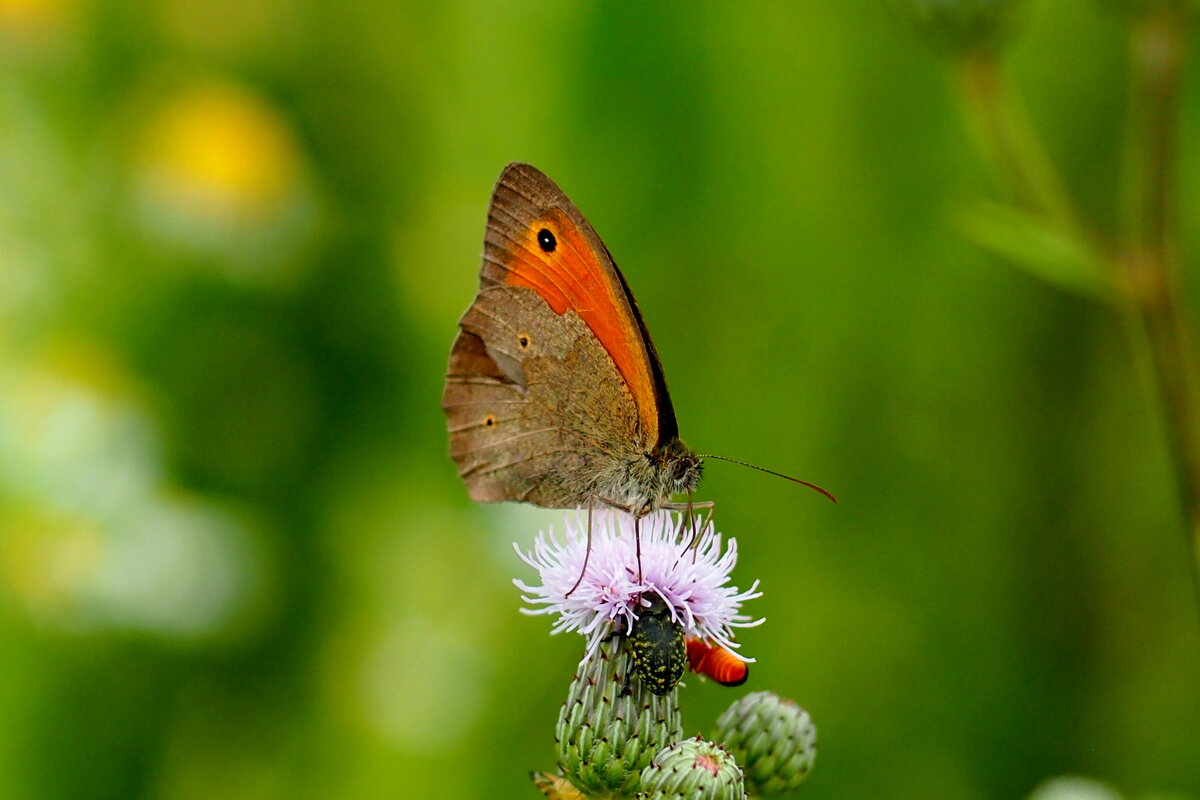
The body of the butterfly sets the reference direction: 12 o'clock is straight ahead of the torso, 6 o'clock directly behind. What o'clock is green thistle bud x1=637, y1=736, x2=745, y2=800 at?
The green thistle bud is roughly at 2 o'clock from the butterfly.

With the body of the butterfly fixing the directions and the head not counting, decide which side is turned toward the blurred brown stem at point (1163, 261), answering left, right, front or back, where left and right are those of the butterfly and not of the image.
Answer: front

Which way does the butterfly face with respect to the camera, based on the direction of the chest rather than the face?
to the viewer's right

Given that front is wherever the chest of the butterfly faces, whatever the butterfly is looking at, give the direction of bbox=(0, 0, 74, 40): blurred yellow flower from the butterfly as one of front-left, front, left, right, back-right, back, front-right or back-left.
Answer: back-left

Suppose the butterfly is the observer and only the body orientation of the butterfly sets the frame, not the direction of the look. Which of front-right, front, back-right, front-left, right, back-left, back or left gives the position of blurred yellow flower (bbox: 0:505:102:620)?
back-left

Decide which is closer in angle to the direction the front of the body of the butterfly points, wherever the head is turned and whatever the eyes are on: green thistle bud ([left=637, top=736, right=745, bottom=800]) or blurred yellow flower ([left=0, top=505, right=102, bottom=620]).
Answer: the green thistle bud

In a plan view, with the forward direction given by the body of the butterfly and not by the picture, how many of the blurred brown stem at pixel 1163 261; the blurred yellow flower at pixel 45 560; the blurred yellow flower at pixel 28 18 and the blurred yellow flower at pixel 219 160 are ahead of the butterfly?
1

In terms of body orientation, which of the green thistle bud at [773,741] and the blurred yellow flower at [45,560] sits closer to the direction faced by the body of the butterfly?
the green thistle bud

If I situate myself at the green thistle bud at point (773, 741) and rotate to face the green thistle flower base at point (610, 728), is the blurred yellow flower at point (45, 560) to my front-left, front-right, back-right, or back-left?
front-right

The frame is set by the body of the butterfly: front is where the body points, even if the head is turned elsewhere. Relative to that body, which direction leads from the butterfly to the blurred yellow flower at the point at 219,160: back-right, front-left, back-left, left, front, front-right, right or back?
back-left

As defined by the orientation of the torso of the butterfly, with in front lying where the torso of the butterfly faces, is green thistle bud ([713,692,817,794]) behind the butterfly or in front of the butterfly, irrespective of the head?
in front
